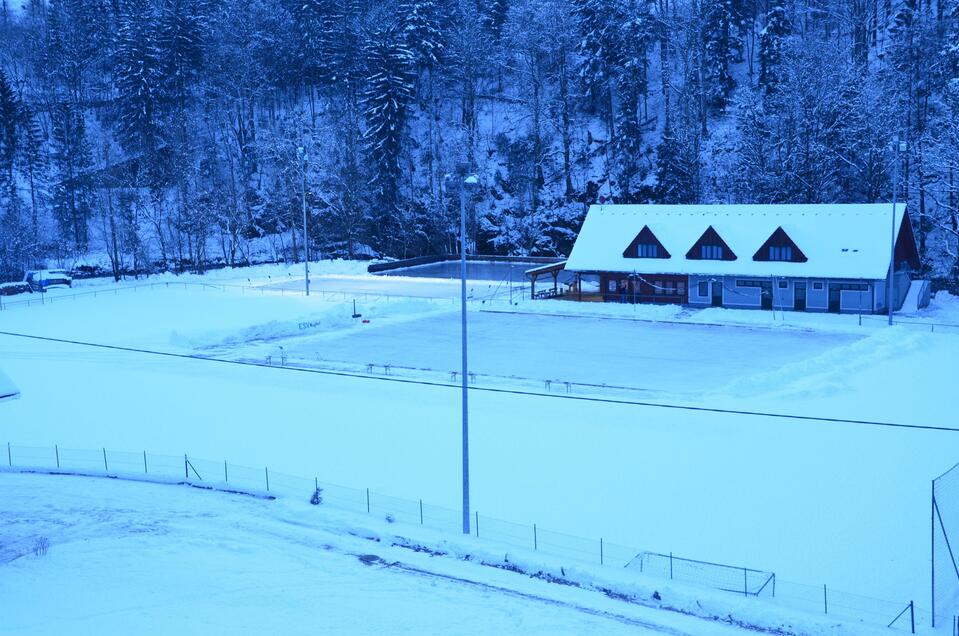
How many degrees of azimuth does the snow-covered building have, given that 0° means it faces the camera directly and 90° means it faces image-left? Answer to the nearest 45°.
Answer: approximately 0°

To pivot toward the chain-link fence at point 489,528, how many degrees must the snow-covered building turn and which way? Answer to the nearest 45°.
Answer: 0° — it already faces it

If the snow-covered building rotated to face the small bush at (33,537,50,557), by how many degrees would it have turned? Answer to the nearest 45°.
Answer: approximately 45° to its right

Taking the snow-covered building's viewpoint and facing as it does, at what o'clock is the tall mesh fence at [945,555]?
The tall mesh fence is roughly at 12 o'clock from the snow-covered building.
